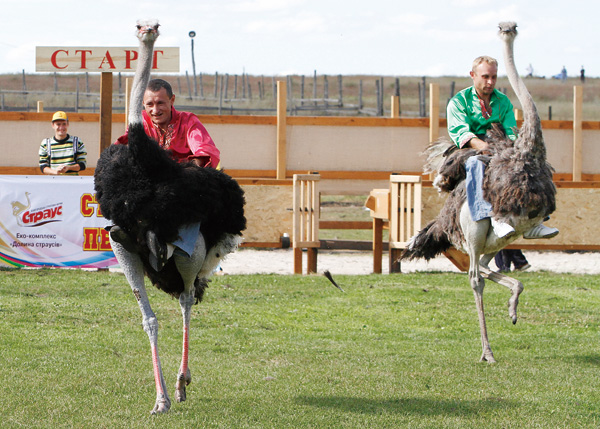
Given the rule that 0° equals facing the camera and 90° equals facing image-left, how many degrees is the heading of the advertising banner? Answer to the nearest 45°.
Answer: approximately 0°

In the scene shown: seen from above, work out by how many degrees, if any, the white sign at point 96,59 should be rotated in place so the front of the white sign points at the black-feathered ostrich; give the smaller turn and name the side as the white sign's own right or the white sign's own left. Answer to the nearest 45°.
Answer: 0° — it already faces it

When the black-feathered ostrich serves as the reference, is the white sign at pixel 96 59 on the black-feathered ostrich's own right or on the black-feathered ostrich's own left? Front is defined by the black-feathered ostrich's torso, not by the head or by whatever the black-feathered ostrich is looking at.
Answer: on the black-feathered ostrich's own right

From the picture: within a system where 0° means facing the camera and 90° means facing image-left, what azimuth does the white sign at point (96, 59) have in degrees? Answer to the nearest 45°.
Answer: approximately 0°

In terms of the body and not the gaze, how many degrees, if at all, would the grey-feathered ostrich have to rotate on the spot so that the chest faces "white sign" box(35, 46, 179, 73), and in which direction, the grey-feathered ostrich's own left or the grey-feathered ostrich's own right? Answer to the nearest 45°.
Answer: approximately 180°

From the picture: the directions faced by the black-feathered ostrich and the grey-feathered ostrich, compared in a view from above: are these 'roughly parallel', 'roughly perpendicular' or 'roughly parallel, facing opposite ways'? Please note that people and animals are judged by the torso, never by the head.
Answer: roughly perpendicular

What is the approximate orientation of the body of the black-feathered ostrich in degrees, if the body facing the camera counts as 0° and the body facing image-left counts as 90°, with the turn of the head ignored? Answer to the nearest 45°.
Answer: approximately 45°

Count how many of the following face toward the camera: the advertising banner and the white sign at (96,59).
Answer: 2
